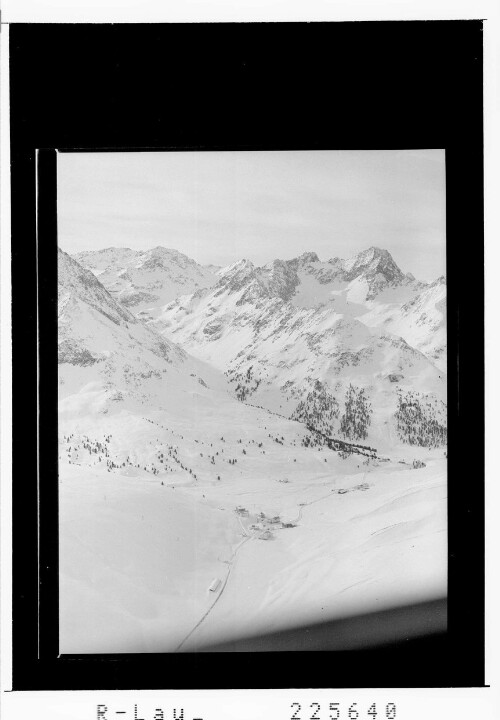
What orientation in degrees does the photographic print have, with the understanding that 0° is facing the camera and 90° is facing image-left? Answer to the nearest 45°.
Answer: approximately 0°
